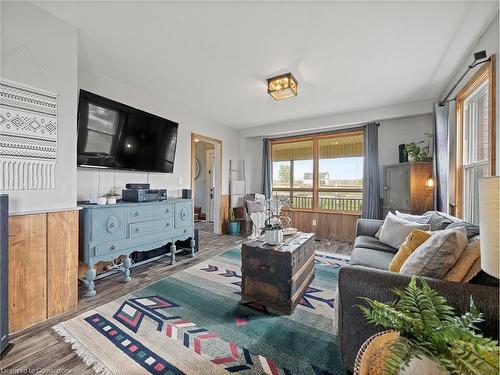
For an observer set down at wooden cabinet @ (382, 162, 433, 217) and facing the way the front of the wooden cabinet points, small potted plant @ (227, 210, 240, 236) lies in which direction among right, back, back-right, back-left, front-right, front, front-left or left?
front-right

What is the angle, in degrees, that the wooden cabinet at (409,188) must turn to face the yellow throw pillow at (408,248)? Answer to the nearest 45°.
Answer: approximately 45° to its left

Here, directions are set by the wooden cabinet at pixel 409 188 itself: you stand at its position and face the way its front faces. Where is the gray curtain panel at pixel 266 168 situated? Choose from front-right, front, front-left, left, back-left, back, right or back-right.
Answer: front-right

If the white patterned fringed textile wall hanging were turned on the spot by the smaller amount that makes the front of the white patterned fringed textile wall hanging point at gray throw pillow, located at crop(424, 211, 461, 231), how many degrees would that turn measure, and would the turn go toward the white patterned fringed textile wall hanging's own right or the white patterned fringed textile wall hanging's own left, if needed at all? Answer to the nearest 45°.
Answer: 0° — it already faces it

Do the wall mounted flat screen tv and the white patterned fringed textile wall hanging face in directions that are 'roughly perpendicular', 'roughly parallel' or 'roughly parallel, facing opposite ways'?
roughly parallel

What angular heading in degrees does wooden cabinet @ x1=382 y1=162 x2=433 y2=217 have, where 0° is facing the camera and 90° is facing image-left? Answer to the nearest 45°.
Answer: approximately 45°

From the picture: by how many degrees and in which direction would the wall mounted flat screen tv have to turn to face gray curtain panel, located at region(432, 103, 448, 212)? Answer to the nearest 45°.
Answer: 0° — it already faces it

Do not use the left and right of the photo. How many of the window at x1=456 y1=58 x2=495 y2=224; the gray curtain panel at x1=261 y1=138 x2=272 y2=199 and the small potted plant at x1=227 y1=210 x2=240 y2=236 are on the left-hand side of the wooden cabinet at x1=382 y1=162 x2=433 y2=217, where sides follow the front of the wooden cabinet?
1

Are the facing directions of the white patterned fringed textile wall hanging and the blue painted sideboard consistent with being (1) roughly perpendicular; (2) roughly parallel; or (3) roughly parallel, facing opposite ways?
roughly parallel

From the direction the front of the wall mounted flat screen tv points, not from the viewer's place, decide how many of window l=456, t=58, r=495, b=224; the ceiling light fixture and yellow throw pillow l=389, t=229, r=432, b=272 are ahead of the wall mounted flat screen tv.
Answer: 3

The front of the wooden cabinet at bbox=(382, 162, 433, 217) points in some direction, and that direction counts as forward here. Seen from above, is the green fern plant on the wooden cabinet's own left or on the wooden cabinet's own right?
on the wooden cabinet's own left

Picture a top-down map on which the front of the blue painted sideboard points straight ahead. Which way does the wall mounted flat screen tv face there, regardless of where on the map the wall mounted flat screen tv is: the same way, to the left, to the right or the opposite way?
the same way

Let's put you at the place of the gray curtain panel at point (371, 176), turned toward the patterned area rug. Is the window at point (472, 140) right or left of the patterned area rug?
left

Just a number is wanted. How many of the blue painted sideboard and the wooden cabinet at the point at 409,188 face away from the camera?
0

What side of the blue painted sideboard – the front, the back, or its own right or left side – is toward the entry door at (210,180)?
left

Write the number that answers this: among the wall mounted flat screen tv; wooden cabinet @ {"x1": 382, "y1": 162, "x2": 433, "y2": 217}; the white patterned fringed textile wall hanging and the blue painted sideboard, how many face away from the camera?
0

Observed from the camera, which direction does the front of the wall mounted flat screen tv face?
facing the viewer and to the right of the viewer

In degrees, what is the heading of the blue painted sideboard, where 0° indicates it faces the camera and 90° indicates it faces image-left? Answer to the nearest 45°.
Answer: approximately 315°
